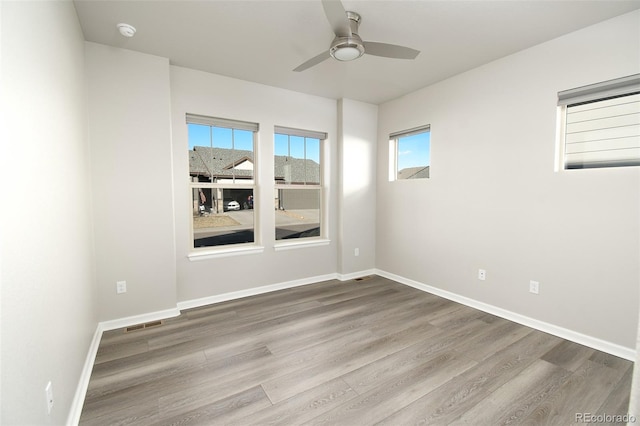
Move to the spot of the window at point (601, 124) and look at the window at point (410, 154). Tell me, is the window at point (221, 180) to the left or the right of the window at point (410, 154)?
left

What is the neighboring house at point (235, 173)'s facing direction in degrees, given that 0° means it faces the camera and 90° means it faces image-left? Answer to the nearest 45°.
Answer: approximately 0°

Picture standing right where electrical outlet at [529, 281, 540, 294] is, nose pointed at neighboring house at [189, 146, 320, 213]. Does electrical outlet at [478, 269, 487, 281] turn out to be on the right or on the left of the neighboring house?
right

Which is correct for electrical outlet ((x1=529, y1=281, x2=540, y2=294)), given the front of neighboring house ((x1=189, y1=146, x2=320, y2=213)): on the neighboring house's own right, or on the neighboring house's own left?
on the neighboring house's own left
